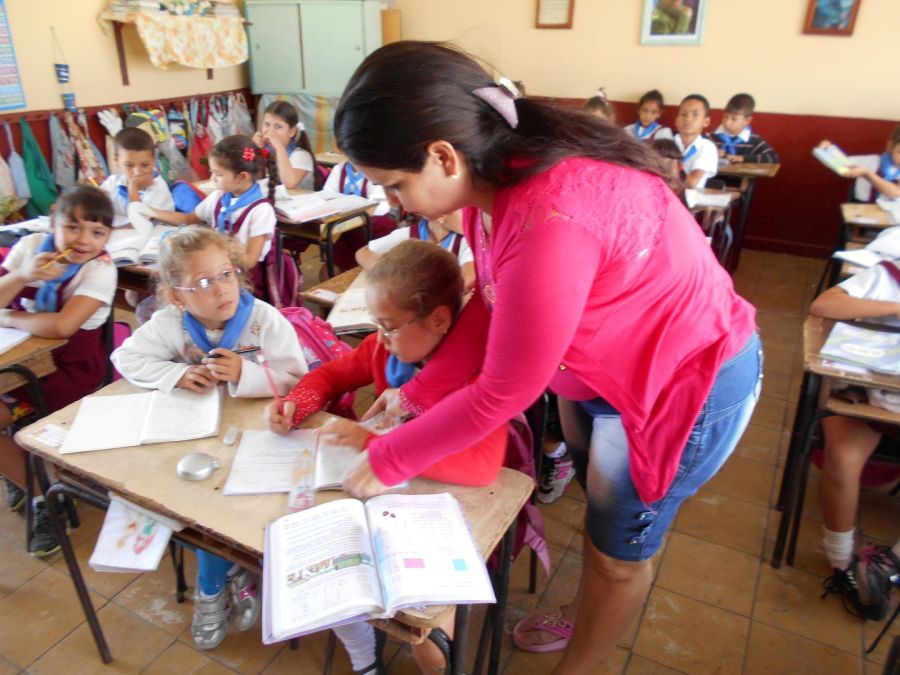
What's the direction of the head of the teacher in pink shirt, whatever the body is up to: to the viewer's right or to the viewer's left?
to the viewer's left

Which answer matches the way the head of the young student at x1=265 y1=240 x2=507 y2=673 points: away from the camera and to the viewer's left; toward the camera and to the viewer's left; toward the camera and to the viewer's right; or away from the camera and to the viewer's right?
toward the camera and to the viewer's left

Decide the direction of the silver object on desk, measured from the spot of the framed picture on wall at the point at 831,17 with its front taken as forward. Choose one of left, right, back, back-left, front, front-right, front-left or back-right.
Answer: front

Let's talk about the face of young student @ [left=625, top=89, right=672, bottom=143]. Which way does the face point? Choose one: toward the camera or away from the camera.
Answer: toward the camera

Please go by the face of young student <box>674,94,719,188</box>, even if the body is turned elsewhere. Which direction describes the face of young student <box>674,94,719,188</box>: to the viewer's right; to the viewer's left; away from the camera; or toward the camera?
toward the camera

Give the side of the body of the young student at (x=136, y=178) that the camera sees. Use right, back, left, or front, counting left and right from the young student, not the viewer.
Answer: front

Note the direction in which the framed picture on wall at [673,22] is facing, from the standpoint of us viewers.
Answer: facing the viewer

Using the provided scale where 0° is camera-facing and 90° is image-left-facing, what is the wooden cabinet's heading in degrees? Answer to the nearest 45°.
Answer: approximately 0°

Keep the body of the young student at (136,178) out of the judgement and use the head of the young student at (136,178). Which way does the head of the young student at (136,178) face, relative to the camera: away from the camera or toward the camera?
toward the camera

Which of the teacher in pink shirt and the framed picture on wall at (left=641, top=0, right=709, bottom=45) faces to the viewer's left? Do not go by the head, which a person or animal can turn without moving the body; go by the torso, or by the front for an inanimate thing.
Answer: the teacher in pink shirt

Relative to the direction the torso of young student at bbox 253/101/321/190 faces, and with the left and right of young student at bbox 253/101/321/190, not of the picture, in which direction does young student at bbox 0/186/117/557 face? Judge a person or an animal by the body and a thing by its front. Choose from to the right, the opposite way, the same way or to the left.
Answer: the same way

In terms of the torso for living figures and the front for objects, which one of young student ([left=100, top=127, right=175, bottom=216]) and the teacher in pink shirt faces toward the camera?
the young student

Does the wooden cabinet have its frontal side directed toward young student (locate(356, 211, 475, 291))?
yes

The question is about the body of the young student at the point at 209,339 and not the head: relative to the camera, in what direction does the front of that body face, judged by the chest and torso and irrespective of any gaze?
toward the camera

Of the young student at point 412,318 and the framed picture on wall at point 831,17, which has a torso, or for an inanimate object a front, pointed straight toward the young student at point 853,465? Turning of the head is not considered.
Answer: the framed picture on wall

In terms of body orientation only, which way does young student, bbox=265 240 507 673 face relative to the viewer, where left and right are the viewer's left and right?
facing the viewer and to the left of the viewer

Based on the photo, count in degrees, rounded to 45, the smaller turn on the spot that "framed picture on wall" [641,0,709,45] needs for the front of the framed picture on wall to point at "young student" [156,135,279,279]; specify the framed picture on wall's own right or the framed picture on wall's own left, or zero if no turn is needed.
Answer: approximately 45° to the framed picture on wall's own right

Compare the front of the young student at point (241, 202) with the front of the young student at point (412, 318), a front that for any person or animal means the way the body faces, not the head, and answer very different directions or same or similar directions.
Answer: same or similar directions

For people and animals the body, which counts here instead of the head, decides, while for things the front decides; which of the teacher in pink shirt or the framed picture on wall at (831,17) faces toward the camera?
the framed picture on wall
